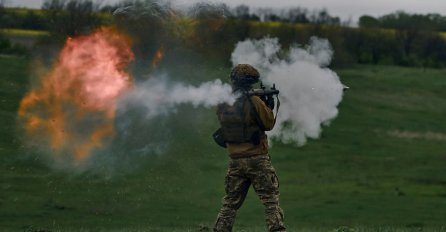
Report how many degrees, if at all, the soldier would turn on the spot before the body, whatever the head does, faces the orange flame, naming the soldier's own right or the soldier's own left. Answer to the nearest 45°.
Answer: approximately 90° to the soldier's own left

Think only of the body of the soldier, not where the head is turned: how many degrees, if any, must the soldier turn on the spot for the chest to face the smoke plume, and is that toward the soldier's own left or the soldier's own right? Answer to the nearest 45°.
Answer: approximately 90° to the soldier's own left

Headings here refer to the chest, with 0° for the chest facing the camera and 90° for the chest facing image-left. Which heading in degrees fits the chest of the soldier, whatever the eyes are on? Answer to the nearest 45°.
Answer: approximately 225°
